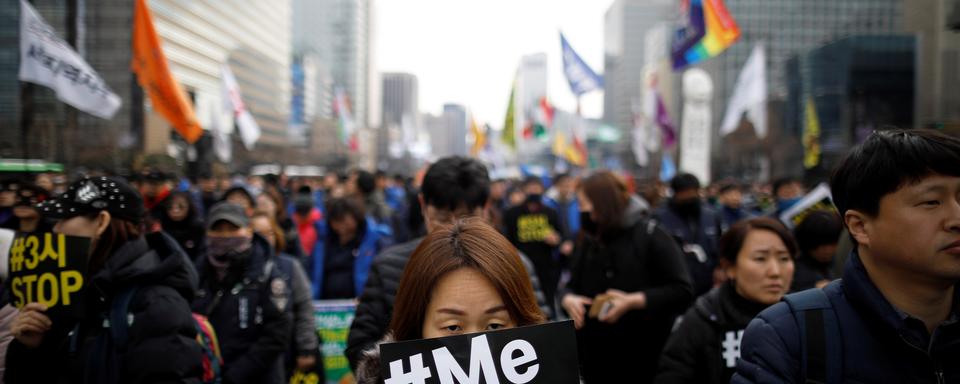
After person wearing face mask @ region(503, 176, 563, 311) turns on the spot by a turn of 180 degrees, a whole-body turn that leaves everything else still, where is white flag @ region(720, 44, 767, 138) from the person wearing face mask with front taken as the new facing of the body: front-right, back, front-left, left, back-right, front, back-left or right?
front-right

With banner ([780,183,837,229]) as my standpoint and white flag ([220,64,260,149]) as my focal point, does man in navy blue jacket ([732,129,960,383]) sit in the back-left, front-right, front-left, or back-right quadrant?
back-left

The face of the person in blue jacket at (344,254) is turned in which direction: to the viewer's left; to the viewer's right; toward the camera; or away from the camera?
toward the camera

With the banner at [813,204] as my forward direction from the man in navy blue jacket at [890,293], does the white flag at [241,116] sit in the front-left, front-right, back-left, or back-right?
front-left

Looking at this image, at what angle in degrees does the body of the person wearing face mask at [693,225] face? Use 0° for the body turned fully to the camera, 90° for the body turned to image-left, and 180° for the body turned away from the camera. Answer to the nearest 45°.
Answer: approximately 0°

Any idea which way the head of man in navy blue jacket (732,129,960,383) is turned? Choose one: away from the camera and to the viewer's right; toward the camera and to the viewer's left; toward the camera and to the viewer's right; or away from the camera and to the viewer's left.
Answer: toward the camera and to the viewer's right

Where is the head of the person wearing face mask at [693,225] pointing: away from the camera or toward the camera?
toward the camera

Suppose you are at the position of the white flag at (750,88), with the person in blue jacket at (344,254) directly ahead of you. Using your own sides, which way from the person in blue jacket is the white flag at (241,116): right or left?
right

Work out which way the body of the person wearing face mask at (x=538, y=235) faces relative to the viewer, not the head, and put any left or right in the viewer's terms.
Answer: facing the viewer

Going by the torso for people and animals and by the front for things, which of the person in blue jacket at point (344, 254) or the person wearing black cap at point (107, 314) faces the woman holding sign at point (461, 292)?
the person in blue jacket

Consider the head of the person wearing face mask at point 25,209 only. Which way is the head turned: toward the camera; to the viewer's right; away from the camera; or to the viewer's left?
toward the camera

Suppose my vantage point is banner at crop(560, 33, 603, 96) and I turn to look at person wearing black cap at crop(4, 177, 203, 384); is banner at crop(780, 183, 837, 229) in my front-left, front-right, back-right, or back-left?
front-left

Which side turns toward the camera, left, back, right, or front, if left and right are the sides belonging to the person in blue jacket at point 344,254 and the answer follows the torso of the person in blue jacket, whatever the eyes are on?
front
